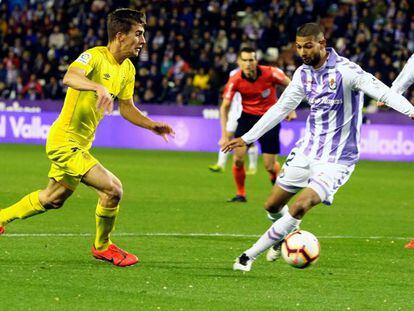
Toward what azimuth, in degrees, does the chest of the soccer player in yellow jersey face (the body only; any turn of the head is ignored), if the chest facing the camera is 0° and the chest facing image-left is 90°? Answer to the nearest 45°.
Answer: approximately 315°

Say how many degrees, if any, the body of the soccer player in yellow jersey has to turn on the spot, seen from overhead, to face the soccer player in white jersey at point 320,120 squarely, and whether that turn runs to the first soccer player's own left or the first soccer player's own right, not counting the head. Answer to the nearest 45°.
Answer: approximately 45° to the first soccer player's own left

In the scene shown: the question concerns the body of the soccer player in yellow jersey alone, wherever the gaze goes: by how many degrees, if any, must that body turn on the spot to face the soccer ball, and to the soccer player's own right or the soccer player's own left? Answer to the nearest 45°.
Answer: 0° — they already face it
